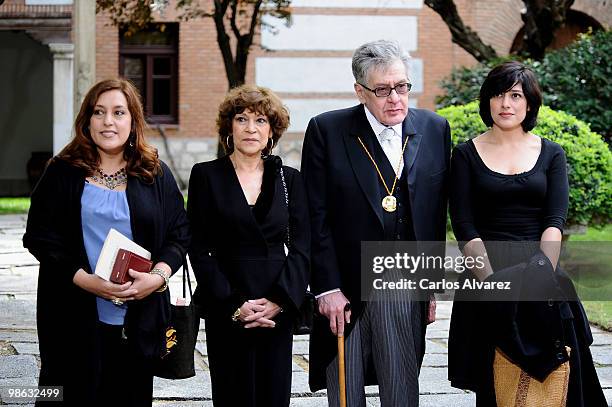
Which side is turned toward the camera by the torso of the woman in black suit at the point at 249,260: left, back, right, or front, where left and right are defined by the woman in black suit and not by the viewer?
front

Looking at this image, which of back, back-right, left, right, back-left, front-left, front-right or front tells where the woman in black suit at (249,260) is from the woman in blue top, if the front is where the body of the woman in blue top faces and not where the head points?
left

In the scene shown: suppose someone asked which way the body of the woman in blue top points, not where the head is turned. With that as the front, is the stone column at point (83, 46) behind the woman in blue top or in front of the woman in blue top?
behind

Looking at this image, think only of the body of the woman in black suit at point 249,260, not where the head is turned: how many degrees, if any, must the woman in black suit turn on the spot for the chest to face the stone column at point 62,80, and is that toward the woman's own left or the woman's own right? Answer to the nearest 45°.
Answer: approximately 180°

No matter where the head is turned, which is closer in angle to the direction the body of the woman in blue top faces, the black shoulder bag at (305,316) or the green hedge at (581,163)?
the black shoulder bag

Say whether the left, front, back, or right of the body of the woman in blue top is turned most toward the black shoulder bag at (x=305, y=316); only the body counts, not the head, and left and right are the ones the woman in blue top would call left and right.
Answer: left

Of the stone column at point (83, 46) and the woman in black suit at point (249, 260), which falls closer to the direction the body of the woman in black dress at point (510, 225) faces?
the woman in black suit

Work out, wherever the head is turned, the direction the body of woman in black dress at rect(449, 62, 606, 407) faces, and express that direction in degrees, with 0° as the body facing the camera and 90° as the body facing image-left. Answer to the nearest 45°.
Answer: approximately 0°

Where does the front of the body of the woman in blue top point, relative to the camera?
toward the camera

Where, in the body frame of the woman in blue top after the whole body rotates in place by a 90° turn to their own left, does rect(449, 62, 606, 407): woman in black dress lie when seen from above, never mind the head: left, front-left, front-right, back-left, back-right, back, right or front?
front

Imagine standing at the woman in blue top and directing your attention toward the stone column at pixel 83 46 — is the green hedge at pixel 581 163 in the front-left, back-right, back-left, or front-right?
front-right

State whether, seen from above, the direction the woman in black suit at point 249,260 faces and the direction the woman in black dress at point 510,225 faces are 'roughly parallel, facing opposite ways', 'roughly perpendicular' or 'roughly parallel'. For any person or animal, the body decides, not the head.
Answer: roughly parallel
